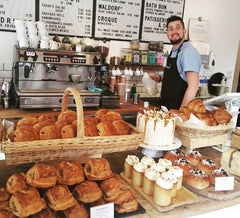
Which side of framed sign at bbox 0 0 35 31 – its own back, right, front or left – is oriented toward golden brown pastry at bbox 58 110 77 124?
front

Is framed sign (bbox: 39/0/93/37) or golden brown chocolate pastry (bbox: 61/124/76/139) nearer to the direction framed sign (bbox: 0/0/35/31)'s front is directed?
the golden brown chocolate pastry

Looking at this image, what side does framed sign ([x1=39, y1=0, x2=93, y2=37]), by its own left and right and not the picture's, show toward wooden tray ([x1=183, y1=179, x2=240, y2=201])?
front

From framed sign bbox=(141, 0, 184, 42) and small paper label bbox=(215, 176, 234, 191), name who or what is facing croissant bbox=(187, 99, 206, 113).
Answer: the framed sign

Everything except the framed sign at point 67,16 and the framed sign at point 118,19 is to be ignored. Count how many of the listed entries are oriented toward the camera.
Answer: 2

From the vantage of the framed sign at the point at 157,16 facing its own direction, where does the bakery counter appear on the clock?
The bakery counter is roughly at 12 o'clock from the framed sign.

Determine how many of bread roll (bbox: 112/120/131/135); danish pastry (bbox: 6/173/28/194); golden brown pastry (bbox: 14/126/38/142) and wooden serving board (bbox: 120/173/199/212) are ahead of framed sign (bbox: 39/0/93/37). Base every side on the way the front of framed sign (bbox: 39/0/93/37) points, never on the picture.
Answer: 4

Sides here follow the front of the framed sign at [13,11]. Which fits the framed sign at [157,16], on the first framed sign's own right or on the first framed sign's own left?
on the first framed sign's own left

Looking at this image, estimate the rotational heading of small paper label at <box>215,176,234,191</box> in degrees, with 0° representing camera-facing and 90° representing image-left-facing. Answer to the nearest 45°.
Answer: approximately 0°

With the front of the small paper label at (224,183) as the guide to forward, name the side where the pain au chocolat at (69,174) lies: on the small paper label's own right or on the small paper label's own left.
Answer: on the small paper label's own right

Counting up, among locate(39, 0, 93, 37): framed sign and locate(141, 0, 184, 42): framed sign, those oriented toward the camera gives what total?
2

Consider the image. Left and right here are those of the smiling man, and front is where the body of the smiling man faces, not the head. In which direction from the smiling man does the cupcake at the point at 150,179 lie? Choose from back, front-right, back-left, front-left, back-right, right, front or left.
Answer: front-left

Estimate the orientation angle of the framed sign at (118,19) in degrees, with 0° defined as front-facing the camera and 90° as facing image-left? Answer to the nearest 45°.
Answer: approximately 0°

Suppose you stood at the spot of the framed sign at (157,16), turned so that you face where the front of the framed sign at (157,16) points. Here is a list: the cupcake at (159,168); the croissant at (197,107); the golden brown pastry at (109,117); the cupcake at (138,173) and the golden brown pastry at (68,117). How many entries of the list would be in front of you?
5
